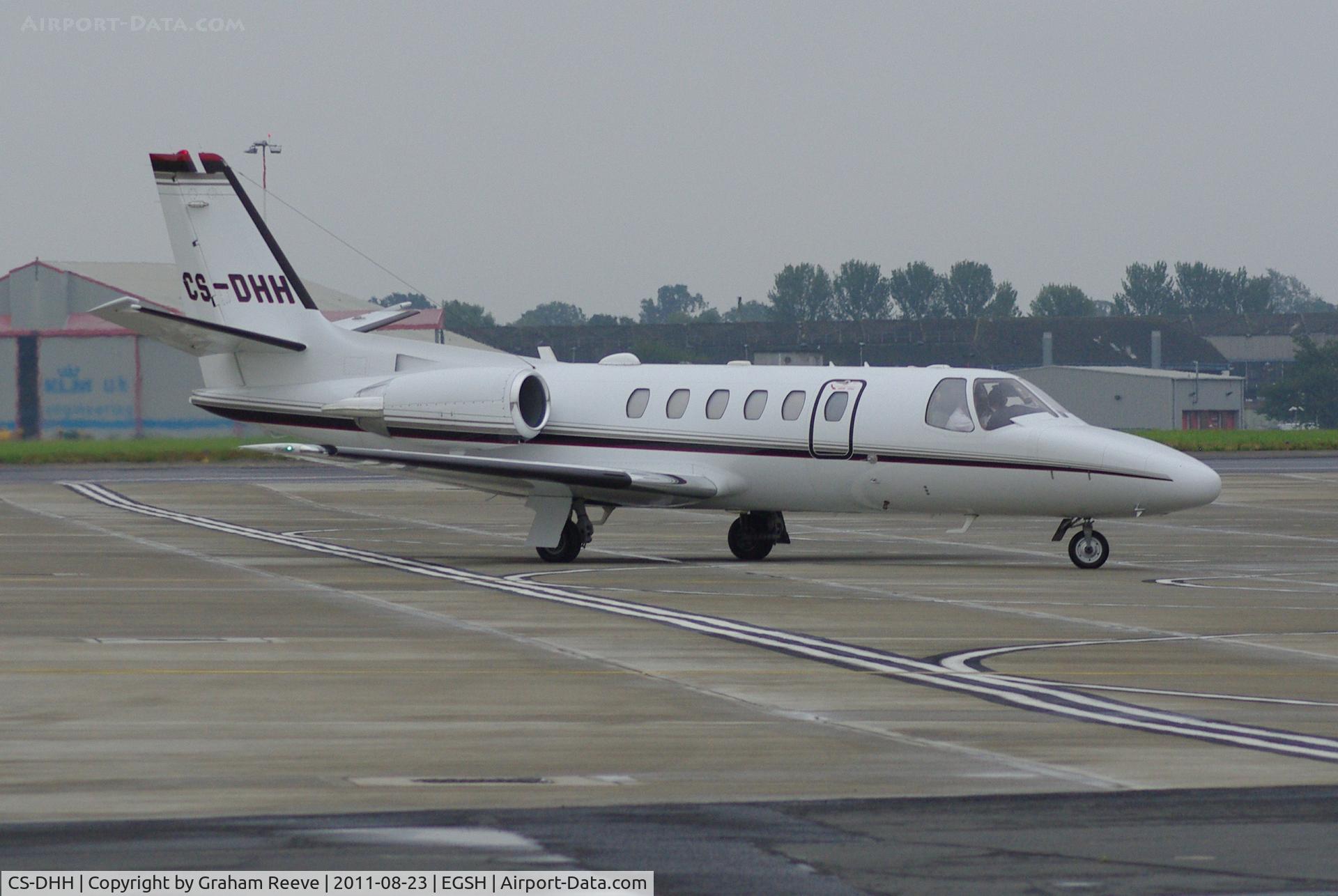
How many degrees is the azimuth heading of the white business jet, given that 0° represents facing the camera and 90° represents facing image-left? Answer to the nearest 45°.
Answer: approximately 315°
